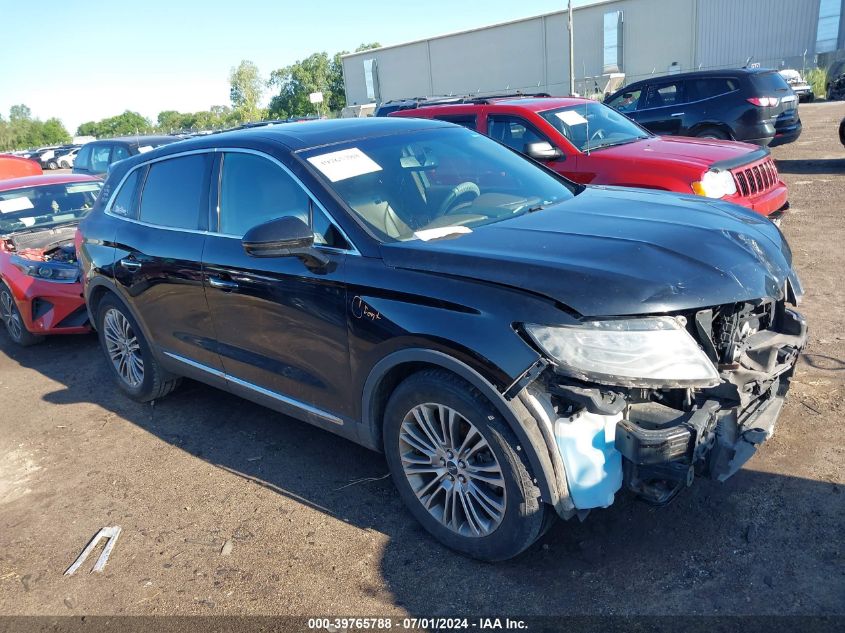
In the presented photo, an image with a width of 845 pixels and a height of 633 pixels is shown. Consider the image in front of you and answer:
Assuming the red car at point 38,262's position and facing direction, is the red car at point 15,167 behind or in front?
behind

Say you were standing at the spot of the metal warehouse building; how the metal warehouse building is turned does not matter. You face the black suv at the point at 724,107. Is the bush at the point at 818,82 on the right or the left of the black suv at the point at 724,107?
left

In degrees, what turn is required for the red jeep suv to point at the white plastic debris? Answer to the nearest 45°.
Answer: approximately 90° to its right

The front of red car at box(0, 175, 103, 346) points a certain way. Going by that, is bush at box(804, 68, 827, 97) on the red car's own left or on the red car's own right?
on the red car's own left

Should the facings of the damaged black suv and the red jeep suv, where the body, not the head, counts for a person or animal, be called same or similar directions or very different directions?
same or similar directions

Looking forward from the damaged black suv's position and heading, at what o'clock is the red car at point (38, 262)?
The red car is roughly at 6 o'clock from the damaged black suv.

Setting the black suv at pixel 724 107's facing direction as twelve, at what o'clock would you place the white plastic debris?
The white plastic debris is roughly at 8 o'clock from the black suv.

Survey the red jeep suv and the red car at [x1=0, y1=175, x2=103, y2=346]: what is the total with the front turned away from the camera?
0

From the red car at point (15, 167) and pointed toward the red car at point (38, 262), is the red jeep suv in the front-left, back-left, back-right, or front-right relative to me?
front-left

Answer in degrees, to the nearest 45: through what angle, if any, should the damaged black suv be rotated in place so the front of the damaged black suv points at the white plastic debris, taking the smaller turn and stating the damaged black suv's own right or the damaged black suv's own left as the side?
approximately 135° to the damaged black suv's own right

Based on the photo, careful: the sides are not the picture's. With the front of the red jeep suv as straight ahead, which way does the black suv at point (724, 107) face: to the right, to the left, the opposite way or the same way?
the opposite way

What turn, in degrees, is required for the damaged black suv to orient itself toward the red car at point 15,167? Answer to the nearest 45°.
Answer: approximately 180°

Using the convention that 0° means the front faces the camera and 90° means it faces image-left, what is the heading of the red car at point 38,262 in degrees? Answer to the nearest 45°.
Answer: approximately 315°

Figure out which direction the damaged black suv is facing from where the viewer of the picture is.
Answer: facing the viewer and to the right of the viewer

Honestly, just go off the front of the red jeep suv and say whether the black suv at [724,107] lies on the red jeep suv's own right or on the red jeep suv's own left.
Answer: on the red jeep suv's own left

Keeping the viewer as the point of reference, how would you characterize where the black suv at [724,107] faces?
facing away from the viewer and to the left of the viewer

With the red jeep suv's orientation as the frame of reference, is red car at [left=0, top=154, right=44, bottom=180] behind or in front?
behind

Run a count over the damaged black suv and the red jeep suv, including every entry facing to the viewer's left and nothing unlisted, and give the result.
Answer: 0

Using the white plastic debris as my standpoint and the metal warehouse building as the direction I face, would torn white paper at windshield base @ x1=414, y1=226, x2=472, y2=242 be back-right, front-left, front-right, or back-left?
front-right

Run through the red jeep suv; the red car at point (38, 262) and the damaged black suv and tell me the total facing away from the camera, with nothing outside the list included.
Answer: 0
